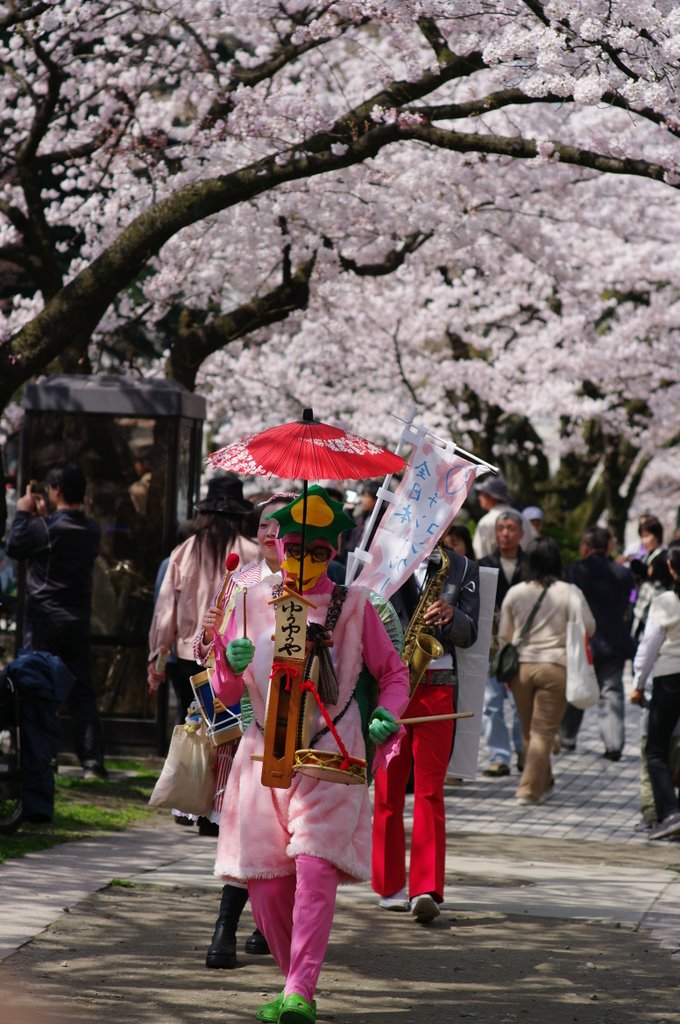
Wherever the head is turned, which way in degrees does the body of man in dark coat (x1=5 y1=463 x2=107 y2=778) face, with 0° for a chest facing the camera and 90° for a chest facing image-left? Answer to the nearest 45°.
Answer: approximately 135°

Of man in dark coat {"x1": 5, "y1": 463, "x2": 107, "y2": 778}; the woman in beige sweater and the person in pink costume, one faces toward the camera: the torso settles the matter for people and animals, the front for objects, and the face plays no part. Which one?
the person in pink costume

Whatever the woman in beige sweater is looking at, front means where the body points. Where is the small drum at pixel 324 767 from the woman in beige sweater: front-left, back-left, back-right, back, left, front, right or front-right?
back

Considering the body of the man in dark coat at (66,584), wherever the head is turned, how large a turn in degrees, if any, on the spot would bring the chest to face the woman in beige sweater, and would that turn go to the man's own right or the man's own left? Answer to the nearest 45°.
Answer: approximately 135° to the man's own right

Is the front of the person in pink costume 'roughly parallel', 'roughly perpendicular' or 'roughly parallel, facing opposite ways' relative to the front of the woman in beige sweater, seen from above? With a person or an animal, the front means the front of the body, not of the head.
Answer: roughly parallel, facing opposite ways

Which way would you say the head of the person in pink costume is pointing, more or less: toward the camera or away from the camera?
toward the camera

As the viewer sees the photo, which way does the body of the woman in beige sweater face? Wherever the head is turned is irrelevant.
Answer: away from the camera

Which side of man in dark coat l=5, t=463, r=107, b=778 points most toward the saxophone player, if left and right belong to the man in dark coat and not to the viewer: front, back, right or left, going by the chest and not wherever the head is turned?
back

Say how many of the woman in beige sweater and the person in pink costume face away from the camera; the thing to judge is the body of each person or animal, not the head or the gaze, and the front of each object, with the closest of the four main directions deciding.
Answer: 1

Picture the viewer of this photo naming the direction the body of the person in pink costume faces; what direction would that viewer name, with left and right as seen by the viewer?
facing the viewer

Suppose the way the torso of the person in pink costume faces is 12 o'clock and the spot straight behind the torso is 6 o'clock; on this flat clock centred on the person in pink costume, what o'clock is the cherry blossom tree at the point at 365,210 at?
The cherry blossom tree is roughly at 6 o'clock from the person in pink costume.

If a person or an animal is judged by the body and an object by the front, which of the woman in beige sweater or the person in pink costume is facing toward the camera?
the person in pink costume

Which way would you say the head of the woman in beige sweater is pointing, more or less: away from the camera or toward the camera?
away from the camera
